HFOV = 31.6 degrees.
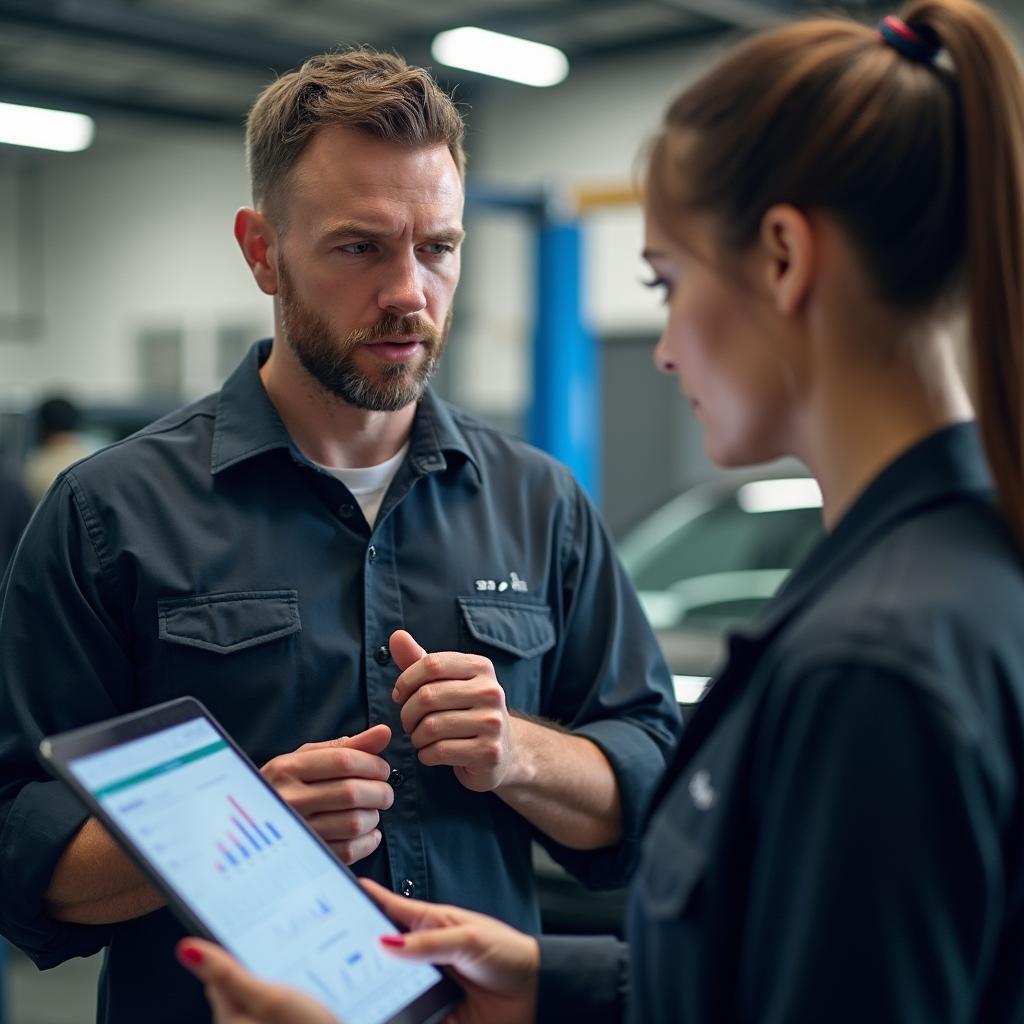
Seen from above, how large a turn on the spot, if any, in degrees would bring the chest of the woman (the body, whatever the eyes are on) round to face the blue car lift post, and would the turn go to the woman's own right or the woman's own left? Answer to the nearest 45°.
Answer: approximately 90° to the woman's own right

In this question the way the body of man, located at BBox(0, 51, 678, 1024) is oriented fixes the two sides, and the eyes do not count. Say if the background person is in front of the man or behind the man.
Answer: behind

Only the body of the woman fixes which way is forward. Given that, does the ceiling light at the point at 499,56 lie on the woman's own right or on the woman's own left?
on the woman's own right

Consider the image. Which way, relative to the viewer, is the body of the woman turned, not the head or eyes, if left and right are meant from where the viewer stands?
facing to the left of the viewer

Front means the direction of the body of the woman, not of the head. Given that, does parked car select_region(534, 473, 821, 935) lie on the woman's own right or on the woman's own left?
on the woman's own right

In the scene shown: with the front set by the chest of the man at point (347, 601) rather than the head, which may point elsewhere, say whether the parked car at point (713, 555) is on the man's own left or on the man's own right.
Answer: on the man's own left

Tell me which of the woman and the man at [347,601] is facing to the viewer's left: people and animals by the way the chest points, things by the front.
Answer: the woman

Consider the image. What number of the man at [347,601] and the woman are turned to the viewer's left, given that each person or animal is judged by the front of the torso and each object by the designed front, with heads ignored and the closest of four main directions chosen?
1

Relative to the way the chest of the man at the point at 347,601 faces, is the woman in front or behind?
in front

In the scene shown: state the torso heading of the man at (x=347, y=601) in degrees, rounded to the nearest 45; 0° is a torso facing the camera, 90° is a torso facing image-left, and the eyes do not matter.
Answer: approximately 315°

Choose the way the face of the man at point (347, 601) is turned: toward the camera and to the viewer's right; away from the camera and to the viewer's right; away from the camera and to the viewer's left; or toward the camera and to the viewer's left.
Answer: toward the camera and to the viewer's right

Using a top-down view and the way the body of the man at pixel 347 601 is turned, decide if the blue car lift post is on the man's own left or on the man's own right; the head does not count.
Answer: on the man's own left
